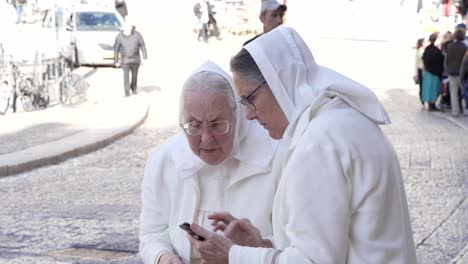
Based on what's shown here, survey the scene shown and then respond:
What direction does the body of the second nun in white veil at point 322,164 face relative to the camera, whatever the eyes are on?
to the viewer's left

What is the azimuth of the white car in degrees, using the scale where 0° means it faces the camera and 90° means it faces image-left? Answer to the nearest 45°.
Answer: approximately 0°

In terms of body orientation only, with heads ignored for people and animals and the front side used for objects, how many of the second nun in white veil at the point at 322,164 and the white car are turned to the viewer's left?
1

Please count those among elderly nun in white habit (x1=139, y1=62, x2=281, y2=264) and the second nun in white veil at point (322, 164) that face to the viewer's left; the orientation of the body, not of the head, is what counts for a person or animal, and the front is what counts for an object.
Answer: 1

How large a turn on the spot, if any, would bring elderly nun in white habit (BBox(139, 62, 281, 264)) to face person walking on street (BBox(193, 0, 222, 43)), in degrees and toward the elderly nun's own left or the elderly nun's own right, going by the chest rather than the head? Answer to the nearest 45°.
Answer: approximately 180°

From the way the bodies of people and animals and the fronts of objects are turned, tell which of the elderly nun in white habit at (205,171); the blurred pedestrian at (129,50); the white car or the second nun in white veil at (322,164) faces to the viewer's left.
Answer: the second nun in white veil

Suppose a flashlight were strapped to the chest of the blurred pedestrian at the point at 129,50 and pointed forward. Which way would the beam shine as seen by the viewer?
toward the camera

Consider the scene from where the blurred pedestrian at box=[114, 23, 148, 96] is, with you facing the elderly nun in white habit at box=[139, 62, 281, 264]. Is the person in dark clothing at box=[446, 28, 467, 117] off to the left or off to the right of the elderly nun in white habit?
left

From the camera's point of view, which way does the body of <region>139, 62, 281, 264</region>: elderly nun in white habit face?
toward the camera

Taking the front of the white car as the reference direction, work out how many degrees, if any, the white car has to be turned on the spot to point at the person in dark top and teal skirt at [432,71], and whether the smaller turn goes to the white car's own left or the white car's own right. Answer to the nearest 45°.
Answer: approximately 45° to the white car's own left

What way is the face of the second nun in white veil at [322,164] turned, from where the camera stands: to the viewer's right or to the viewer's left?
to the viewer's left

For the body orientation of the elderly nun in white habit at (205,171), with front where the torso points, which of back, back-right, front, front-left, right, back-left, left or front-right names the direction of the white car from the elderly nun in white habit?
back
